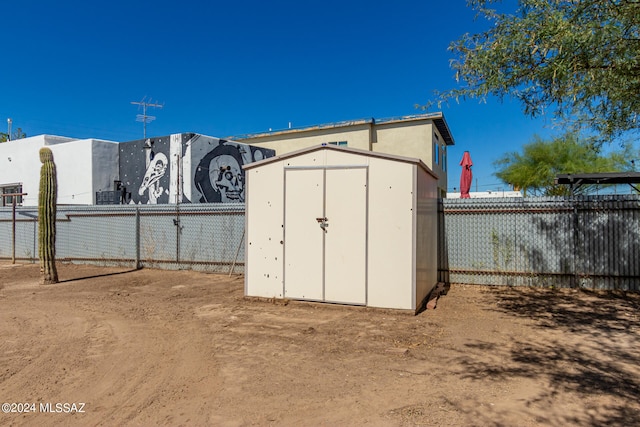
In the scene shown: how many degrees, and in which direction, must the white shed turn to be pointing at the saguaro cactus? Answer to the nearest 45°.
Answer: approximately 90° to its right

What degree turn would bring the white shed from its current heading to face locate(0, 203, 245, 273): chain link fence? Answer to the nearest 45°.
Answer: approximately 135° to its right

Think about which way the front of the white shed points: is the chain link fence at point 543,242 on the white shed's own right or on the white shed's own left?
on the white shed's own left

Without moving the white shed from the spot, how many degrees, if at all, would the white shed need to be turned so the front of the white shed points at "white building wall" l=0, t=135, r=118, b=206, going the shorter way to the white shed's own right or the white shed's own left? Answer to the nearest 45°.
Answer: approximately 135° to the white shed's own right

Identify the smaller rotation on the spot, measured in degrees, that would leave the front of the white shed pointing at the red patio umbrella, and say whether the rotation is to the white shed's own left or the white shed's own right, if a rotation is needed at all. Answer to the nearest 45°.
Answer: approximately 135° to the white shed's own left

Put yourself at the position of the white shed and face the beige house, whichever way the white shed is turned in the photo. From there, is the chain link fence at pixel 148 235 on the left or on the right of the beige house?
left

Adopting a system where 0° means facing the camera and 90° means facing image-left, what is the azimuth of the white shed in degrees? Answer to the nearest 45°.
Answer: approximately 0°

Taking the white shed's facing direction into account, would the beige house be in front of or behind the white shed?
behind
